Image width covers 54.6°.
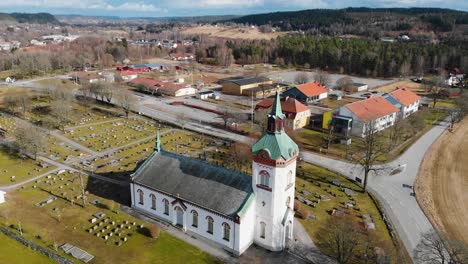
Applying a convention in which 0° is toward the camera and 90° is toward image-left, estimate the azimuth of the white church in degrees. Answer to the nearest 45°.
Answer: approximately 315°

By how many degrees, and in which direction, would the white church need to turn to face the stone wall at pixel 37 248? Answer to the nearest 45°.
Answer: approximately 135° to its right

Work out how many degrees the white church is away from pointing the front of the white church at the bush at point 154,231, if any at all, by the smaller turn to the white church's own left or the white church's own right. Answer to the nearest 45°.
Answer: approximately 135° to the white church's own right

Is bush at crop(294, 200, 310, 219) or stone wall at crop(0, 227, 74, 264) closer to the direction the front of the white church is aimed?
the bush
